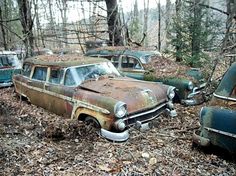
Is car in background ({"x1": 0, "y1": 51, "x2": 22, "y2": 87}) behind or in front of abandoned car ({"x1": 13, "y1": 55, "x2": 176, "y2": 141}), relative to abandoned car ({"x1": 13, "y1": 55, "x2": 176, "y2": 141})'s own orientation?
behind

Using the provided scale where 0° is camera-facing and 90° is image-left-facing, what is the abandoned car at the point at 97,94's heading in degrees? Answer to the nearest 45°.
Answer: approximately 315°

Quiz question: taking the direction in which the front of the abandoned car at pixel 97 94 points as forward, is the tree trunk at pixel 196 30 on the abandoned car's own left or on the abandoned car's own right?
on the abandoned car's own left

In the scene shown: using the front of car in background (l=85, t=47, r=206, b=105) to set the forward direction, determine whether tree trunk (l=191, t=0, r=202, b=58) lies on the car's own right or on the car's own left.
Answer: on the car's own left

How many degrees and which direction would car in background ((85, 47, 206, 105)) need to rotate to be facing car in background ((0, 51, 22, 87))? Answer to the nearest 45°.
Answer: approximately 135° to its right

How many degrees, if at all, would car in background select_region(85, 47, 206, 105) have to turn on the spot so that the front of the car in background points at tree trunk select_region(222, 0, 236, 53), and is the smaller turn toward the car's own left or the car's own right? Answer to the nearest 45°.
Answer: approximately 45° to the car's own left
